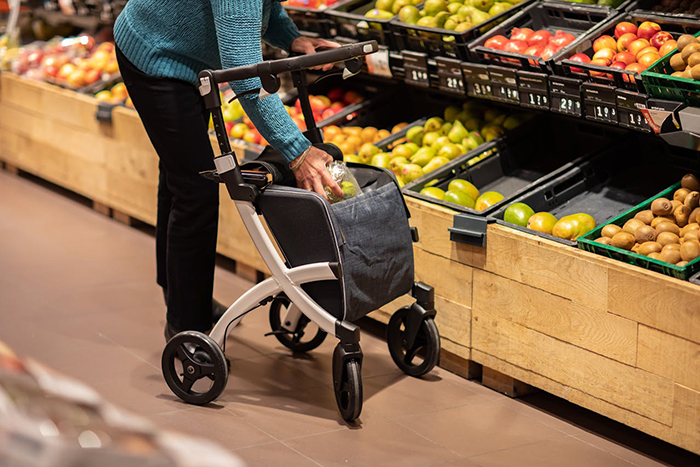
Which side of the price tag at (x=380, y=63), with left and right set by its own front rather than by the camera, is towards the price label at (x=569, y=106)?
left

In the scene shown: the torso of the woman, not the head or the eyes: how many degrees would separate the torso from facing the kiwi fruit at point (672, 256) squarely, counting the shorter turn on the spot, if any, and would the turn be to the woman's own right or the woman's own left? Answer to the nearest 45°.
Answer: approximately 45° to the woman's own right

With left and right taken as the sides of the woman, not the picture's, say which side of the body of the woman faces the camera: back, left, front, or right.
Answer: right

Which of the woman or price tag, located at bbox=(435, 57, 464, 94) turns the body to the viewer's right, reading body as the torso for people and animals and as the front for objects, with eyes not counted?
the woman

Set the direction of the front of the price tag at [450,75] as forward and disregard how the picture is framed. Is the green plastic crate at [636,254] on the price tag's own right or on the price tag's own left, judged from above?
on the price tag's own left

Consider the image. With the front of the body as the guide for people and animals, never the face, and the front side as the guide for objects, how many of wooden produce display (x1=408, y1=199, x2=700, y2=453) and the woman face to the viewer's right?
1

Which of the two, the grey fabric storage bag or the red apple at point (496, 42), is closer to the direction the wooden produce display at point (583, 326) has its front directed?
the grey fabric storage bag

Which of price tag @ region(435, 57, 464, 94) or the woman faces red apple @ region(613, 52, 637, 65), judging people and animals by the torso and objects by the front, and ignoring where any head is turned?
the woman

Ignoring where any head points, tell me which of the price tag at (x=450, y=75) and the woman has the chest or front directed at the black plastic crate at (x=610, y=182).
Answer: the woman

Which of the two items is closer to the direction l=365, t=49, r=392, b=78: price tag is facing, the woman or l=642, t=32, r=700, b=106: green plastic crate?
the woman

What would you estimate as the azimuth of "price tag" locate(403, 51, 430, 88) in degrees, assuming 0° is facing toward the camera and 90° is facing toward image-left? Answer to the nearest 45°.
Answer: approximately 45°

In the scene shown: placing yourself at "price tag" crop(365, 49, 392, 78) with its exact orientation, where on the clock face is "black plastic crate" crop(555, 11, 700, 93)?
The black plastic crate is roughly at 9 o'clock from the price tag.

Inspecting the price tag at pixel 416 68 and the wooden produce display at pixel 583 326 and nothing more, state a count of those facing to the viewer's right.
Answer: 0
